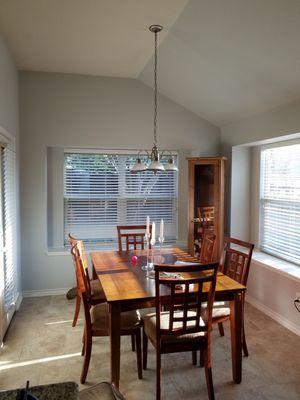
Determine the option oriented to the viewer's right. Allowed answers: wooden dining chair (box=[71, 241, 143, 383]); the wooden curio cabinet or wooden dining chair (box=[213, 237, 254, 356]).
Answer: wooden dining chair (box=[71, 241, 143, 383])

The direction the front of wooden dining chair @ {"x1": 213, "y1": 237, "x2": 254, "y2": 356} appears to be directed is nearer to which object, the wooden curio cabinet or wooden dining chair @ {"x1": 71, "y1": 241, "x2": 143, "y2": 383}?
the wooden dining chair

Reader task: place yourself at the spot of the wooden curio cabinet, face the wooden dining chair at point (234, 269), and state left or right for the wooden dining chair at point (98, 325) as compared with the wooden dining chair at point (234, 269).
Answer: right

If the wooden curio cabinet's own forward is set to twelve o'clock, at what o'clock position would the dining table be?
The dining table is roughly at 11 o'clock from the wooden curio cabinet.

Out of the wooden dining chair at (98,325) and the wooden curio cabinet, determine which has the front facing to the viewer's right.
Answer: the wooden dining chair

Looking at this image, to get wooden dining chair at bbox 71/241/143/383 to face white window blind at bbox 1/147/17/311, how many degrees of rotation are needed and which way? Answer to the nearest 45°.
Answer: approximately 135° to its left

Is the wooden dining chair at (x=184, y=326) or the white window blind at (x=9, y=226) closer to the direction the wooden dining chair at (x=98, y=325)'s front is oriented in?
the wooden dining chair

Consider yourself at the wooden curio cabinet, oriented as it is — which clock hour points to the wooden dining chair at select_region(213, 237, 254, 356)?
The wooden dining chair is roughly at 10 o'clock from the wooden curio cabinet.

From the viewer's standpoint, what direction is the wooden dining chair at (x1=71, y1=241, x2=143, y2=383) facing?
to the viewer's right

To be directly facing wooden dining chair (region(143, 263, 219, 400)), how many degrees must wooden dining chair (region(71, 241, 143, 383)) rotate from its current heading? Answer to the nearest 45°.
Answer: approximately 45° to its right

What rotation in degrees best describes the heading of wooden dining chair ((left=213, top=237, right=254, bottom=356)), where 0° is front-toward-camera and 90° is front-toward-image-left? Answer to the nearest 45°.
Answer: approximately 45°
